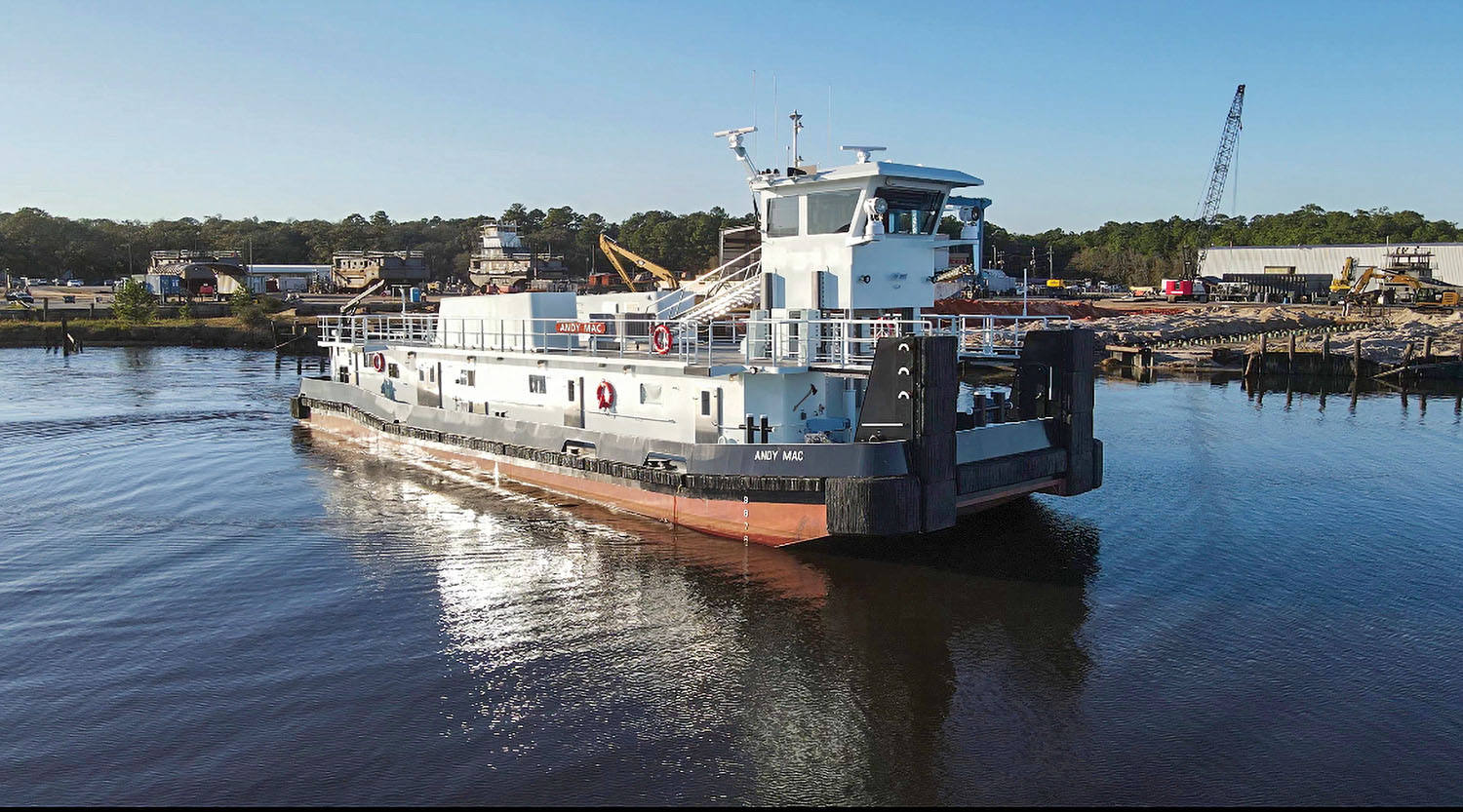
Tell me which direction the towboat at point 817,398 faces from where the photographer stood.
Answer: facing the viewer and to the right of the viewer
